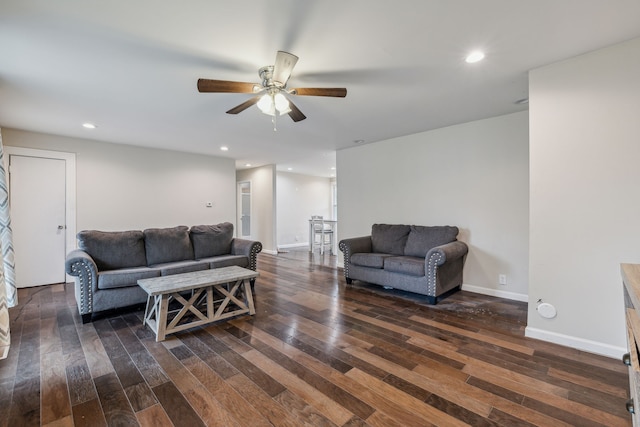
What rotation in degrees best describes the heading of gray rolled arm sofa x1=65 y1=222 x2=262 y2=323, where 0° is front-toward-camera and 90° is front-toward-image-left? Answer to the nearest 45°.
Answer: approximately 315°

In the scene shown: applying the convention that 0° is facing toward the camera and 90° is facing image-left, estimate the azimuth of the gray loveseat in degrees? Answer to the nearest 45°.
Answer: approximately 45°
